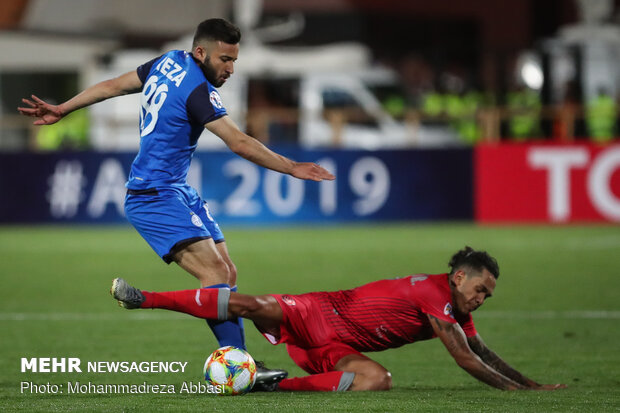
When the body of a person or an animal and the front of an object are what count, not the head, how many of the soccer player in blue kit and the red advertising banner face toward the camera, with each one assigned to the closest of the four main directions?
1

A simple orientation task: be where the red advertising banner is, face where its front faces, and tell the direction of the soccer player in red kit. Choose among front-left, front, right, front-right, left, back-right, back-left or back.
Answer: front

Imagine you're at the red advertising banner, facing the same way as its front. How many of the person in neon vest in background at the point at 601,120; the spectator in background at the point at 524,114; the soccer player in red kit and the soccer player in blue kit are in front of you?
2

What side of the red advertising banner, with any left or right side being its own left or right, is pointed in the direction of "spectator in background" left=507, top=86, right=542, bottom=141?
back

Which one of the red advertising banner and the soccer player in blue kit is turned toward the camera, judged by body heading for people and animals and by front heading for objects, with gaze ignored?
the red advertising banner

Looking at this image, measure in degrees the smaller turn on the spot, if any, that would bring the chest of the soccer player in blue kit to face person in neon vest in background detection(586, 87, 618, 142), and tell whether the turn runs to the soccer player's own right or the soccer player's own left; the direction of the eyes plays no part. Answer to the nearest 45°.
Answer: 0° — they already face them

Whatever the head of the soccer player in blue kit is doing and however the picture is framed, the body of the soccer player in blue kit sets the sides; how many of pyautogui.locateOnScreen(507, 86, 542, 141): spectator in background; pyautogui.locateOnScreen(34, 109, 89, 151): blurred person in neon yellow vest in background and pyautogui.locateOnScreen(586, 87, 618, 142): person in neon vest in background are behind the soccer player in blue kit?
0

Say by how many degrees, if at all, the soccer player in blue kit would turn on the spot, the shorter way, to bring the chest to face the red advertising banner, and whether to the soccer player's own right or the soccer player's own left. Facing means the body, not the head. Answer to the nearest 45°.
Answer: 0° — they already face it

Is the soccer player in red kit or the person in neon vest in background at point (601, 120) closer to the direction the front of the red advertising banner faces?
the soccer player in red kit

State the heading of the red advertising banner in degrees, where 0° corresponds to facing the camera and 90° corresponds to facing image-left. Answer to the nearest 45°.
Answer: approximately 0°

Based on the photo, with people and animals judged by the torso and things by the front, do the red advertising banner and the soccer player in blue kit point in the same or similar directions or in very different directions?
very different directions

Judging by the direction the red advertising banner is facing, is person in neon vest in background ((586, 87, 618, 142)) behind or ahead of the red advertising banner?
behind

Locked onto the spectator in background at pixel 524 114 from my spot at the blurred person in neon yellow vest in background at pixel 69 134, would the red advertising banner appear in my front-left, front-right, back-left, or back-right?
front-right

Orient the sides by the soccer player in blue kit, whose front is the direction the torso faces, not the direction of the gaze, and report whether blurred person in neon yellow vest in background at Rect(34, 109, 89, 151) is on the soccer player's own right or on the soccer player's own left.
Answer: on the soccer player's own left

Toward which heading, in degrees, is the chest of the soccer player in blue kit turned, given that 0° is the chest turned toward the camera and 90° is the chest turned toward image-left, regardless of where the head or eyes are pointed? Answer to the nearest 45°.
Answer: approximately 225°
